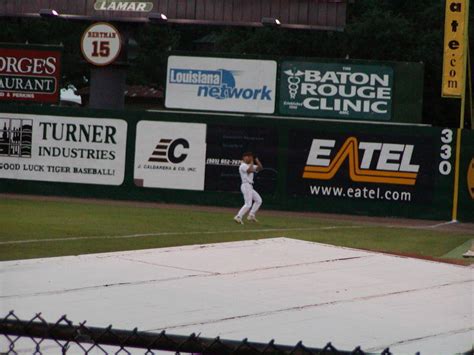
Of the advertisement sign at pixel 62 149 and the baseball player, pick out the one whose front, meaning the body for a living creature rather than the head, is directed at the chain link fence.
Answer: the advertisement sign

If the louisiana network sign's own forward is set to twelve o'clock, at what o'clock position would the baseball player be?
The baseball player is roughly at 12 o'clock from the louisiana network sign.

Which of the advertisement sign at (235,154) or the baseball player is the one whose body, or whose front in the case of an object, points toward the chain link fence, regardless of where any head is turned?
the advertisement sign

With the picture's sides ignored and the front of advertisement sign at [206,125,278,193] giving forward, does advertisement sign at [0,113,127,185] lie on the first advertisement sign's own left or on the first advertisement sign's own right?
on the first advertisement sign's own right

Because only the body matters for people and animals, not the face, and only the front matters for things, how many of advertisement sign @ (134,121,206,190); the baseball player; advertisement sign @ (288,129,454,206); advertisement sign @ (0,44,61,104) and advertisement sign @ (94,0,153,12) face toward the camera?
4

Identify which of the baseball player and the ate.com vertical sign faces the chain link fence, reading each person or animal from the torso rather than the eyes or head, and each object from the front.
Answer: the ate.com vertical sign
